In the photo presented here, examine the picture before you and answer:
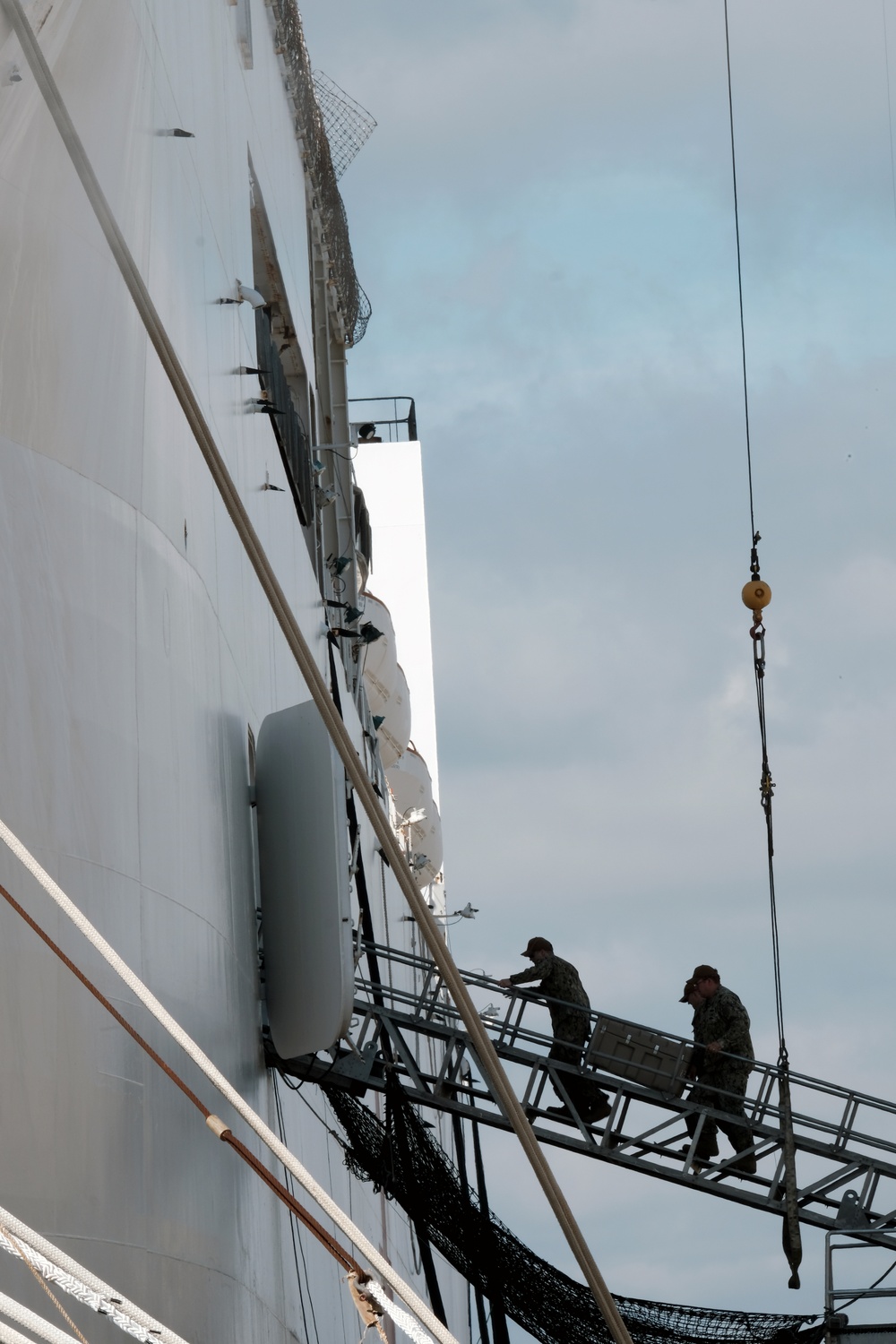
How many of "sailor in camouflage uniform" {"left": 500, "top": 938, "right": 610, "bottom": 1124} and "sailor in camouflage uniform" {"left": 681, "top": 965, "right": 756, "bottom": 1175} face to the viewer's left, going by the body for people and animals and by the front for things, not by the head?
2

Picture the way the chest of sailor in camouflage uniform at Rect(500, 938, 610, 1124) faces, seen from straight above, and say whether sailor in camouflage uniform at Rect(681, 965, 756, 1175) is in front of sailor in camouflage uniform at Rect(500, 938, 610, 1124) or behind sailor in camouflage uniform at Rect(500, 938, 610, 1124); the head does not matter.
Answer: behind

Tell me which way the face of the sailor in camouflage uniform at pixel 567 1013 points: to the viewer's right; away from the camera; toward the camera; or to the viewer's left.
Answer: to the viewer's left

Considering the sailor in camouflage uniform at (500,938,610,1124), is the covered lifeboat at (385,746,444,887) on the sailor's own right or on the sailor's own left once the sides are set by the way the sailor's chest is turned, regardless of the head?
on the sailor's own right

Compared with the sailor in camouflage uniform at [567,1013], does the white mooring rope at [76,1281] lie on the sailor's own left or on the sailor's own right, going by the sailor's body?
on the sailor's own left

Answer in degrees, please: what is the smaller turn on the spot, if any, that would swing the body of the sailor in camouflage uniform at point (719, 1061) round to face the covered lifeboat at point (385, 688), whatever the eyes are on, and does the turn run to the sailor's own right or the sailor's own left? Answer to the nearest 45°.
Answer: approximately 90° to the sailor's own right

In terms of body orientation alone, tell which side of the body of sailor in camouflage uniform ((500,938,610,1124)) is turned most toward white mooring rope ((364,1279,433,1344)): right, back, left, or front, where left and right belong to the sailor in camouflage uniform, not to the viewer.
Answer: left

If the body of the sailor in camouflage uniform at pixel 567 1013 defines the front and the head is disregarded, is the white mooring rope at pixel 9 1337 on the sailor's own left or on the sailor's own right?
on the sailor's own left

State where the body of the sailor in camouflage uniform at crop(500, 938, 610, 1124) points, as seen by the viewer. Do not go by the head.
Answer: to the viewer's left

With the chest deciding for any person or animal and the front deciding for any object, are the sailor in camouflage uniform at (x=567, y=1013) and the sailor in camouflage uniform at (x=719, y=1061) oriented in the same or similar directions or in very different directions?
same or similar directions

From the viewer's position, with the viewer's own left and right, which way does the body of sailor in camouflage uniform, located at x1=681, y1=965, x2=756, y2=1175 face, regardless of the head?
facing to the left of the viewer
